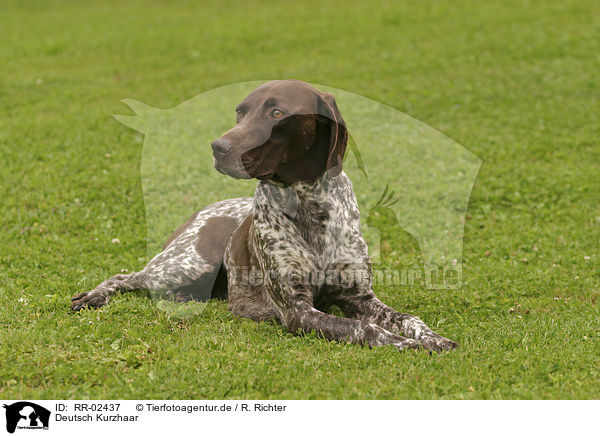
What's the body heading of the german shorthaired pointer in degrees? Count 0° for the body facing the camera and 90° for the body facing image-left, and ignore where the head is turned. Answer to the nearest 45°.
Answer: approximately 315°
